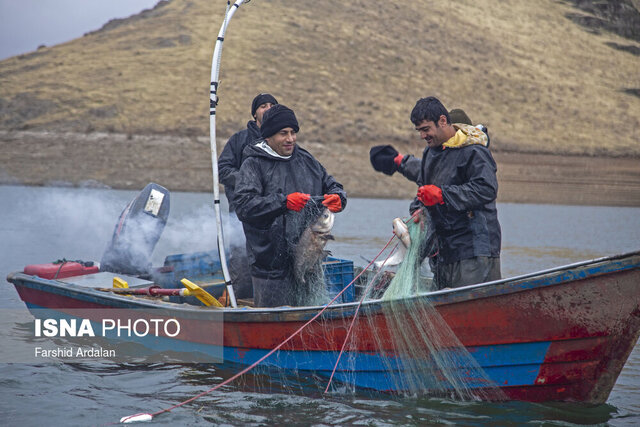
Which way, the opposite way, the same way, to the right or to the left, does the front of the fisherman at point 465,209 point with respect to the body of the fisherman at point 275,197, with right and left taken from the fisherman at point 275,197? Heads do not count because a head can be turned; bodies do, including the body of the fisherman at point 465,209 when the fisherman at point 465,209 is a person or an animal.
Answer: to the right

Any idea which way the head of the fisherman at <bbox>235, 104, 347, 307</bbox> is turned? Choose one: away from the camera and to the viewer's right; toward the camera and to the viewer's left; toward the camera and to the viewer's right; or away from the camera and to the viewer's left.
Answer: toward the camera and to the viewer's right

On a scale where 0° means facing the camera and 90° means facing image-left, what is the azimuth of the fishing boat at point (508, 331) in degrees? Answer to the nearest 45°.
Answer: approximately 315°

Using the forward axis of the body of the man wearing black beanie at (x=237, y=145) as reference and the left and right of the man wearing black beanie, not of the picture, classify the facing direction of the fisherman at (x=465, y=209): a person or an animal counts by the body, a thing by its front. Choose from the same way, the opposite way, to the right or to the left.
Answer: to the right

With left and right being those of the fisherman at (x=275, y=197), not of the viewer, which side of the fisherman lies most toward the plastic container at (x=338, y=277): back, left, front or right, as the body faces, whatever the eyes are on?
left

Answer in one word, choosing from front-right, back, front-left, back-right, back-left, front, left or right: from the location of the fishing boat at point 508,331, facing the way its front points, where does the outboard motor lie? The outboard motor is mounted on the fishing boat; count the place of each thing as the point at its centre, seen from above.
back

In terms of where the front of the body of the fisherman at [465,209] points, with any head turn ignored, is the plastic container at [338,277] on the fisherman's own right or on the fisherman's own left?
on the fisherman's own right

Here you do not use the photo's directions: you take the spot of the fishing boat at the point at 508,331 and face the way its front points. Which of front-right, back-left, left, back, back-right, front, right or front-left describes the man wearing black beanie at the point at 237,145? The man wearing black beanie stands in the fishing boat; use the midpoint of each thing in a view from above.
back

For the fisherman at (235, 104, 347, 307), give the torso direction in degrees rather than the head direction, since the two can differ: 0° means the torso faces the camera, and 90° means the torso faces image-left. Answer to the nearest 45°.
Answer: approximately 315°
